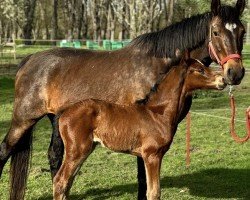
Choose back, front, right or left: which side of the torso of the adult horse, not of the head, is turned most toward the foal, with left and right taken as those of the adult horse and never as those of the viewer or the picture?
right

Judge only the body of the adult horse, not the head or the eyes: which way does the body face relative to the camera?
to the viewer's right

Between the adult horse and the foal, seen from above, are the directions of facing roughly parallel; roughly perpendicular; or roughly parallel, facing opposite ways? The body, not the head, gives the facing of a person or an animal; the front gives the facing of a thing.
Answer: roughly parallel

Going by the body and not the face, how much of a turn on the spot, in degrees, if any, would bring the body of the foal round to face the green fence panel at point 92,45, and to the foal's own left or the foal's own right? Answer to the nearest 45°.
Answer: approximately 90° to the foal's own left

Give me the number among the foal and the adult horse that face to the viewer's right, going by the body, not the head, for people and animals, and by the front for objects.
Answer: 2

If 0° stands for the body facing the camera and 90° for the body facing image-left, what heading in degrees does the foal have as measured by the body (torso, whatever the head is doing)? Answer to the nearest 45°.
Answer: approximately 270°

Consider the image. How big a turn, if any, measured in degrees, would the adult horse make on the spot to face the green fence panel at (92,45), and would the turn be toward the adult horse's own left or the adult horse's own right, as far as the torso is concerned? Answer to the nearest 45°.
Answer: approximately 90° to the adult horse's own left
